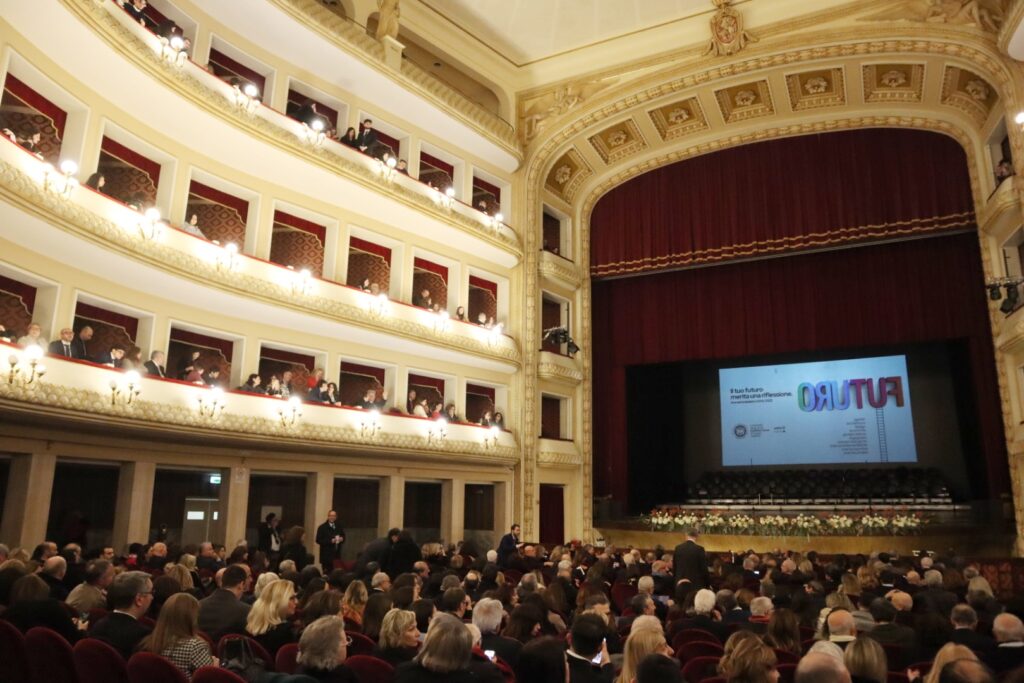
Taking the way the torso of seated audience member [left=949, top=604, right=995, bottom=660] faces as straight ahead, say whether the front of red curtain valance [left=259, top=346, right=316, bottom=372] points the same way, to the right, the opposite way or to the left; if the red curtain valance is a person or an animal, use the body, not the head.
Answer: to the right

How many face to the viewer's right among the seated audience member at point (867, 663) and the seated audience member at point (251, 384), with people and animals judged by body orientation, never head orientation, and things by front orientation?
1

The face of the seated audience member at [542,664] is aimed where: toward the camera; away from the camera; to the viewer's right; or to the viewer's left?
away from the camera

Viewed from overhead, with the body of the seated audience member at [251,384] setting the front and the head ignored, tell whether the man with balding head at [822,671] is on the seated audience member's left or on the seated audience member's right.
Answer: on the seated audience member's right

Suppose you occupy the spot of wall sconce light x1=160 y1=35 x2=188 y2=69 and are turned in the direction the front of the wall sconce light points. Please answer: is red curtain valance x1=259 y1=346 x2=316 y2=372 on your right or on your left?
on your left

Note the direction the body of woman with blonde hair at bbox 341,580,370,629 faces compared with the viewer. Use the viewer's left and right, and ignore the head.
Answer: facing away from the viewer and to the right of the viewer

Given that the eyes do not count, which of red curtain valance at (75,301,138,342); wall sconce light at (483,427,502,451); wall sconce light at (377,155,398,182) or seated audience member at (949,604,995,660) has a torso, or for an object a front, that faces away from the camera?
the seated audience member

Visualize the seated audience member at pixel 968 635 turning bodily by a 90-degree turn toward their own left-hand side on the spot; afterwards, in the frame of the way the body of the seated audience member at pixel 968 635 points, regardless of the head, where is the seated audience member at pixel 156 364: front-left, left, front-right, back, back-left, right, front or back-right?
front

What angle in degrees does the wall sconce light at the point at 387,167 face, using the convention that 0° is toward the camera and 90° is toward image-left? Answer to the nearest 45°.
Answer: approximately 315°

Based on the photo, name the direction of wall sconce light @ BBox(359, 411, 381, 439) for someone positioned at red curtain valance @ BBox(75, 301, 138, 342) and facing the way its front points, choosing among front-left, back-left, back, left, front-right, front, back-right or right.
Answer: front-left

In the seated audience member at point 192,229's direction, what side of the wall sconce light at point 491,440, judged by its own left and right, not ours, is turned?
right

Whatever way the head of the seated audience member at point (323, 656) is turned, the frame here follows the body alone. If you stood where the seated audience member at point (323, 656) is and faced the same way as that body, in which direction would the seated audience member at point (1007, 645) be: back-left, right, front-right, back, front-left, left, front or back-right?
front-right

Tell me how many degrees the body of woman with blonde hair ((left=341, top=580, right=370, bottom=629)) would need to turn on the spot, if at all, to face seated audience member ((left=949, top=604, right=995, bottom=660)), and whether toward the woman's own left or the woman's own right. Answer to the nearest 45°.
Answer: approximately 90° to the woman's own right

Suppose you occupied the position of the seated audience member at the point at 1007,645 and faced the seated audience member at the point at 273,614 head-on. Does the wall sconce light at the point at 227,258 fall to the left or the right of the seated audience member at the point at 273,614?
right

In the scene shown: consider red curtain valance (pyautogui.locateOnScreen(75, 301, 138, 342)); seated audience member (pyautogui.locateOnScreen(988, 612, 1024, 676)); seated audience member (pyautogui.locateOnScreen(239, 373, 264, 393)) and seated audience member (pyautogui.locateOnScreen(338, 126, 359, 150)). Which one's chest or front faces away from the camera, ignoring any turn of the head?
seated audience member (pyautogui.locateOnScreen(988, 612, 1024, 676))

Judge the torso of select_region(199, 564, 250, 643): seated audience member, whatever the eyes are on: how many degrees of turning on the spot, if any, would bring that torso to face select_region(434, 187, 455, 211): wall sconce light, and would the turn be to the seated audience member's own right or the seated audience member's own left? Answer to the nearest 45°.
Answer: approximately 45° to the seated audience member's own left

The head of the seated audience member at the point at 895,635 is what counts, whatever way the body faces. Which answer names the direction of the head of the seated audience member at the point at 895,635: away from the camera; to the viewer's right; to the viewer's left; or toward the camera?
away from the camera
